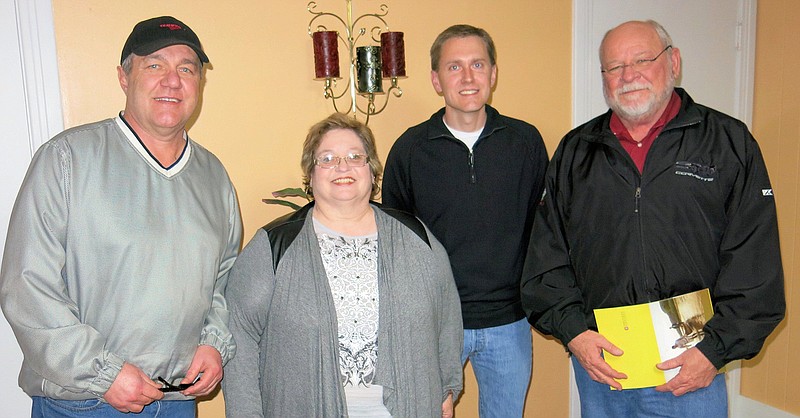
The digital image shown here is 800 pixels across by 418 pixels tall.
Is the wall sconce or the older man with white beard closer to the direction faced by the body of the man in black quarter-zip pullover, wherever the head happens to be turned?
the older man with white beard

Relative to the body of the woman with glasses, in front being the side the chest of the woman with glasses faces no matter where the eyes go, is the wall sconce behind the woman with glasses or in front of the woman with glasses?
behind

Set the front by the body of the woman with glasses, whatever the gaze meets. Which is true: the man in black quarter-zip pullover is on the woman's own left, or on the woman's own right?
on the woman's own left

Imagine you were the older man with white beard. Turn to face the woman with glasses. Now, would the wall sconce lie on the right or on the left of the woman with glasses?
right

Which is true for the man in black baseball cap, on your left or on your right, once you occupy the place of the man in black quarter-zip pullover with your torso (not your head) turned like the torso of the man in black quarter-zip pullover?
on your right

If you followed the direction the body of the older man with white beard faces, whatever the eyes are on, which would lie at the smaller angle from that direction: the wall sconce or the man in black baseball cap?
the man in black baseball cap

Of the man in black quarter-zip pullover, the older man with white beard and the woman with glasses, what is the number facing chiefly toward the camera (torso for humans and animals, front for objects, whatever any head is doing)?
3

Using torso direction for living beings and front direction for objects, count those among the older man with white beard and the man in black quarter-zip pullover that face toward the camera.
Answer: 2

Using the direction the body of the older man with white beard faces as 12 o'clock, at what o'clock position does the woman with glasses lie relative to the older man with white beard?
The woman with glasses is roughly at 2 o'clock from the older man with white beard.

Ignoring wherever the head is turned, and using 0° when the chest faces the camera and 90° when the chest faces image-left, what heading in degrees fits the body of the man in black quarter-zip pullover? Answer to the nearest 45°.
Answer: approximately 0°

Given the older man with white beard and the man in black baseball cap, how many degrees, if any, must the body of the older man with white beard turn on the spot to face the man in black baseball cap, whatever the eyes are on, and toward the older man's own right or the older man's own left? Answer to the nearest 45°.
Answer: approximately 45° to the older man's own right

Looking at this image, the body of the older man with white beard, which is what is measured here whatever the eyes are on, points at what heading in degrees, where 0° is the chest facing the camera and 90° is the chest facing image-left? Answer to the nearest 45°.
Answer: approximately 0°
